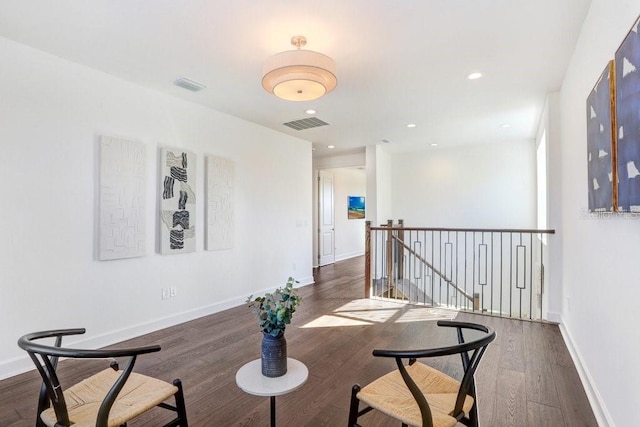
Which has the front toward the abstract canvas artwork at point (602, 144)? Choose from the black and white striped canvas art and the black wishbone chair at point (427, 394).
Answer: the black and white striped canvas art

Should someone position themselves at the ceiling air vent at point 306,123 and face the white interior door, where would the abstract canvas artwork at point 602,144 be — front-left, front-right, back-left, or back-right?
back-right

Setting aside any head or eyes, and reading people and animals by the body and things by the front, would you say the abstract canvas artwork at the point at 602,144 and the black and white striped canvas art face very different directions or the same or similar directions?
very different directions

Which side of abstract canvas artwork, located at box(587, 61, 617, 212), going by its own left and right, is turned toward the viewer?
left

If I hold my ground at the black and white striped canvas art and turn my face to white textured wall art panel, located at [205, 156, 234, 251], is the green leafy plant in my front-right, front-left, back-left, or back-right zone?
back-right

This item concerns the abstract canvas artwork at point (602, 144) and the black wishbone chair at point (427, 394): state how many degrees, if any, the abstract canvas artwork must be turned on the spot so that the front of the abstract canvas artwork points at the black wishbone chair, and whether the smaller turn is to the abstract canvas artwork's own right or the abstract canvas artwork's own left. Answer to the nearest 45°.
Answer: approximately 45° to the abstract canvas artwork's own left

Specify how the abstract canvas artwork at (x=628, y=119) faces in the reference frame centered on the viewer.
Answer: facing to the left of the viewer

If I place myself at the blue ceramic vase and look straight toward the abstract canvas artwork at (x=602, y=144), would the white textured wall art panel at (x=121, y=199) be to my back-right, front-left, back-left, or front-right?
back-left

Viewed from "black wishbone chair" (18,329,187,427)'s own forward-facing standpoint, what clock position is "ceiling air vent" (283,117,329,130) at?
The ceiling air vent is roughly at 12 o'clock from the black wishbone chair.

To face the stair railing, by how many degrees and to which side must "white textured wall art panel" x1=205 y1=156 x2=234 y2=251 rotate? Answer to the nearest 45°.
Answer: approximately 45° to its left

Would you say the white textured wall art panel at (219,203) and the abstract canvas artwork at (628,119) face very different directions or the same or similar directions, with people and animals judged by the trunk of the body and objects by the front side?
very different directions
